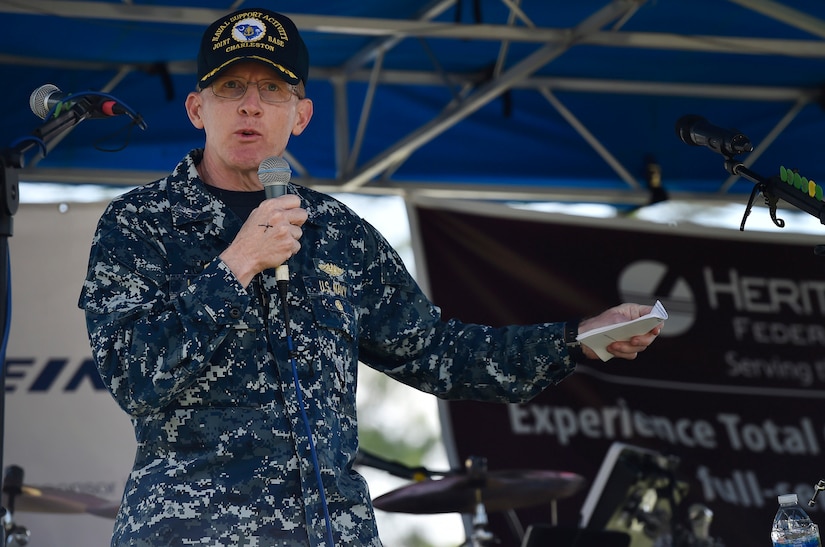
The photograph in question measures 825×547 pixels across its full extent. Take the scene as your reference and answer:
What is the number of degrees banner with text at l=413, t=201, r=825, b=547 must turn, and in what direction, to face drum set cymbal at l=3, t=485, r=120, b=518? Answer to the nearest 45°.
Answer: approximately 45° to its right

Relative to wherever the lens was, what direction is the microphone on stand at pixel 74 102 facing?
facing to the left of the viewer

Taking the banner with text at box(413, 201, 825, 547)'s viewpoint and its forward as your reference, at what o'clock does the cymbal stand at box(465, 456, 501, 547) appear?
The cymbal stand is roughly at 1 o'clock from the banner with text.

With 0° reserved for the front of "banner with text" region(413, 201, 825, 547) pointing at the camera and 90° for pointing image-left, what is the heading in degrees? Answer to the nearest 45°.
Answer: approximately 0°

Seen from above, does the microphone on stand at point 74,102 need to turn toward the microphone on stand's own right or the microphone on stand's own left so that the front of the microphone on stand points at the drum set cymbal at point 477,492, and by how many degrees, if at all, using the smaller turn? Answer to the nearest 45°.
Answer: approximately 135° to the microphone on stand's own right

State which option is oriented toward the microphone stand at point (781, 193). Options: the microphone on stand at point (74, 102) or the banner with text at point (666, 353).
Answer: the banner with text

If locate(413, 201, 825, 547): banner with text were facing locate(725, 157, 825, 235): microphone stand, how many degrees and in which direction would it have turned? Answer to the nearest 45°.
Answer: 0° — it already faces it

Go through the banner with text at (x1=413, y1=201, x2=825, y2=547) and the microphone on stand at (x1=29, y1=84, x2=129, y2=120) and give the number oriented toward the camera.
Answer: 1

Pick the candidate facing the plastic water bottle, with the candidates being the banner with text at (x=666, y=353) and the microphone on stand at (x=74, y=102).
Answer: the banner with text

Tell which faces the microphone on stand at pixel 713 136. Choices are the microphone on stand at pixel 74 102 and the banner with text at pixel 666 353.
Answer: the banner with text

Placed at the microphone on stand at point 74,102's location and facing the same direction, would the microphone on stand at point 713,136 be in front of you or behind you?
behind
